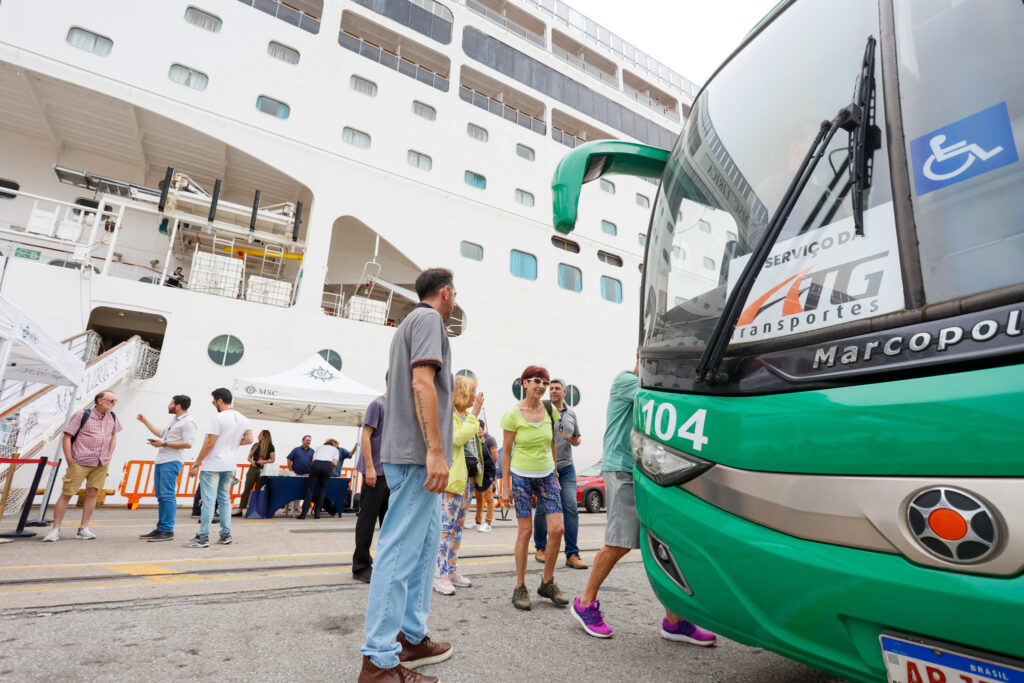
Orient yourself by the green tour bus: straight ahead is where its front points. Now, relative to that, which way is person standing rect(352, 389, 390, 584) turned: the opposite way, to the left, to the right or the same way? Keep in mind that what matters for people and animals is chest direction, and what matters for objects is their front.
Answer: the opposite way

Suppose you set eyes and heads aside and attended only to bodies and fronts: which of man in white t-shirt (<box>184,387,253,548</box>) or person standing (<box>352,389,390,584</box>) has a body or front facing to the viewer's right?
the person standing

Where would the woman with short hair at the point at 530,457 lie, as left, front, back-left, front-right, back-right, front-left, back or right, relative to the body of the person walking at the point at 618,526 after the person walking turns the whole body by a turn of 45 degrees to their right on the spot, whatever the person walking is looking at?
back

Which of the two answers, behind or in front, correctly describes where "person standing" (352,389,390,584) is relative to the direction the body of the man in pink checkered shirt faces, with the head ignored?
in front

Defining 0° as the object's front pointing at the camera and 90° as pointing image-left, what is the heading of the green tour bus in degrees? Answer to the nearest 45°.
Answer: approximately 45°

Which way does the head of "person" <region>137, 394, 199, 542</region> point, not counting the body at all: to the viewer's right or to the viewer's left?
to the viewer's left

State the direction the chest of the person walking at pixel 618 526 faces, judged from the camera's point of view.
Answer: to the viewer's right

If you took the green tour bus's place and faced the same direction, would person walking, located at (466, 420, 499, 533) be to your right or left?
on your right

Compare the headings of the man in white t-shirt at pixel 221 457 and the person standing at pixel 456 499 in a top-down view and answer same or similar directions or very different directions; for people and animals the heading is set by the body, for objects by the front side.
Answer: very different directions

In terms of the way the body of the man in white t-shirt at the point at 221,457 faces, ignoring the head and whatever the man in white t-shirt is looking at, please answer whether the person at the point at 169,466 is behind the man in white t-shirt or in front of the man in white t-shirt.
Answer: in front

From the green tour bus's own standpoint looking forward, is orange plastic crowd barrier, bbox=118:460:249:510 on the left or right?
on its right

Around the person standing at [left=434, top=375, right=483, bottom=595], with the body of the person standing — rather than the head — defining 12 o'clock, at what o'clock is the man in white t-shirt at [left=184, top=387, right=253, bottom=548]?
The man in white t-shirt is roughly at 6 o'clock from the person standing.
